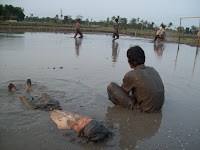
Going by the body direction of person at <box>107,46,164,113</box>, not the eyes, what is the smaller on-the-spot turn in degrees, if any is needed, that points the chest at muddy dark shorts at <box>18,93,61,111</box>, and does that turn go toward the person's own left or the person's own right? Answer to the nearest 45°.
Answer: approximately 45° to the person's own left

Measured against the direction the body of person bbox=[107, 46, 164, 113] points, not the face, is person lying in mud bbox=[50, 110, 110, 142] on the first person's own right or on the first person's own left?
on the first person's own left

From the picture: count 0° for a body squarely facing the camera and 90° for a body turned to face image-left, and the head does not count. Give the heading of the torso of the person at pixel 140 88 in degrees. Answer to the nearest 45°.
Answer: approximately 135°
